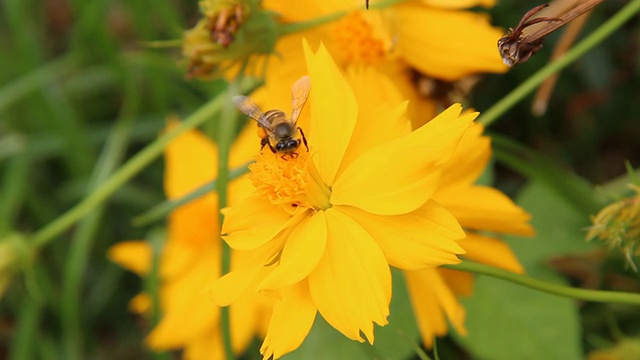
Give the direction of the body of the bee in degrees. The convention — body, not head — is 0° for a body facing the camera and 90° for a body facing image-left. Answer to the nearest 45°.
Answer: approximately 0°

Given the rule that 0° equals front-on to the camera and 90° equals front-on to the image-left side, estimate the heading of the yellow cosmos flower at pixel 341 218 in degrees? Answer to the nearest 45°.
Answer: approximately 45°
